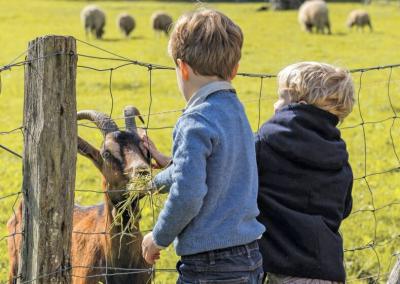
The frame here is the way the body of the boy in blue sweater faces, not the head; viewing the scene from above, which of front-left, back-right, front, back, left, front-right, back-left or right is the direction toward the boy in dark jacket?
right

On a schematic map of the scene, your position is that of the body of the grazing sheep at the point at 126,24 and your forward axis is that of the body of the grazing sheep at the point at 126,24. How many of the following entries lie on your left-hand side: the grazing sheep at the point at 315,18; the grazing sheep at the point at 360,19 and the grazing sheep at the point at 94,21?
2

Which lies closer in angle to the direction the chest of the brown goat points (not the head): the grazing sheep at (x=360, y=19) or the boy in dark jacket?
the boy in dark jacket

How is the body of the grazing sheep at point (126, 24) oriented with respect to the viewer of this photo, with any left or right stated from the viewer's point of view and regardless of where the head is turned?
facing the viewer

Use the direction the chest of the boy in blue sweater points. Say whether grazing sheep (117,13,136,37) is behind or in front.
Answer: in front

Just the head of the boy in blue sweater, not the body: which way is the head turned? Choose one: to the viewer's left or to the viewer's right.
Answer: to the viewer's left

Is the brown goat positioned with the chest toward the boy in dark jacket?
yes

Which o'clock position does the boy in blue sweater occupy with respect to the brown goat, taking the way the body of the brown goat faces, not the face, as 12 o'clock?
The boy in blue sweater is roughly at 1 o'clock from the brown goat.

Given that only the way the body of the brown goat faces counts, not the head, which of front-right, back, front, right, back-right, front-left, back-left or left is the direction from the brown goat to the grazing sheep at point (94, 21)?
back-left

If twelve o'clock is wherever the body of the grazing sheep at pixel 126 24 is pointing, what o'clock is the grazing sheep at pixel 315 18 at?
the grazing sheep at pixel 315 18 is roughly at 9 o'clock from the grazing sheep at pixel 126 24.

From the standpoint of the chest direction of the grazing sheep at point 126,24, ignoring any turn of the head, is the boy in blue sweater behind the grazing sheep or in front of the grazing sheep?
in front

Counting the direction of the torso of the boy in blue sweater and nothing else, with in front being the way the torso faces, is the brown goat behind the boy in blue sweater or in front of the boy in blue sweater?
in front

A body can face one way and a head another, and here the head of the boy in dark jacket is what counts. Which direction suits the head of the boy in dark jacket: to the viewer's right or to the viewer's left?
to the viewer's left

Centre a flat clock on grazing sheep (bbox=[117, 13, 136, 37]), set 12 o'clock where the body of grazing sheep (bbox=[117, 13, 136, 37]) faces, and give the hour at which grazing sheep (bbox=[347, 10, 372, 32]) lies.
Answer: grazing sheep (bbox=[347, 10, 372, 32]) is roughly at 9 o'clock from grazing sheep (bbox=[117, 13, 136, 37]).
